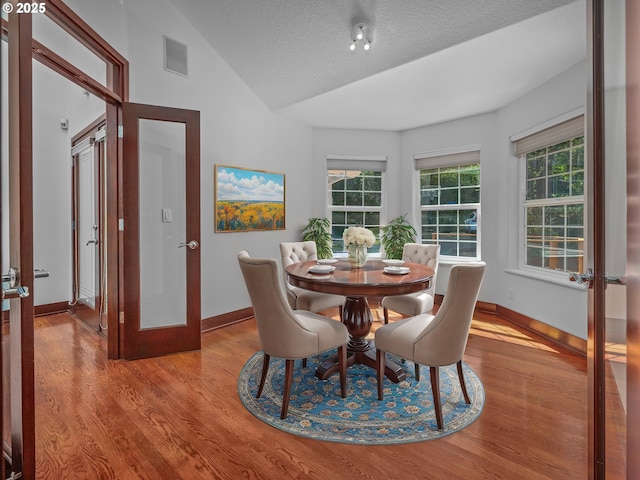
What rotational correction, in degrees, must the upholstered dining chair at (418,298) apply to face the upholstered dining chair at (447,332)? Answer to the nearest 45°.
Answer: approximately 45° to its left

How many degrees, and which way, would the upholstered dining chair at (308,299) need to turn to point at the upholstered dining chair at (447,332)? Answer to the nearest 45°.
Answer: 0° — it already faces it

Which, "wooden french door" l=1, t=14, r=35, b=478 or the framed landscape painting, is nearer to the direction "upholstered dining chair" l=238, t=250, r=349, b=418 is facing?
the framed landscape painting

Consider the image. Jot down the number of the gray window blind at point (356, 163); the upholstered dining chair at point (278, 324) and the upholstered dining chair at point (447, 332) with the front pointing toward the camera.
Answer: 1

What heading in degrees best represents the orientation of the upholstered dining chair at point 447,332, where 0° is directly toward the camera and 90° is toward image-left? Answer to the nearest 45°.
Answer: approximately 135°

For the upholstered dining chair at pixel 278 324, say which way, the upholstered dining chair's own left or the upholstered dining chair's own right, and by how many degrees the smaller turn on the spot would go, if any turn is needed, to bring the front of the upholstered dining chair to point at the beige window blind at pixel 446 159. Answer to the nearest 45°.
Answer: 0° — it already faces it

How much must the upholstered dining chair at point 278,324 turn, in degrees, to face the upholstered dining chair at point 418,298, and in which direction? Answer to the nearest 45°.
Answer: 0° — it already faces it

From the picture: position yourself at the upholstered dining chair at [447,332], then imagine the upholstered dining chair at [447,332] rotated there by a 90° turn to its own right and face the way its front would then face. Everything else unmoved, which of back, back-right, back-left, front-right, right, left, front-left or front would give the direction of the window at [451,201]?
front-left

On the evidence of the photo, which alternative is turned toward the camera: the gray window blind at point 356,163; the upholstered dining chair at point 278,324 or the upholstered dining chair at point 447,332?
the gray window blind

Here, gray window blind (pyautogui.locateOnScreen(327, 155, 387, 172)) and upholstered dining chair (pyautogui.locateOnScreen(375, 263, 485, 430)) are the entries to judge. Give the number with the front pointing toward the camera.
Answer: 1

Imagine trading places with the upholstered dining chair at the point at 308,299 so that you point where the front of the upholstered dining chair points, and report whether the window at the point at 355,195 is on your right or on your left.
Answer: on your left

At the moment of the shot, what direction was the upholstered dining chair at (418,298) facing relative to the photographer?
facing the viewer and to the left of the viewer

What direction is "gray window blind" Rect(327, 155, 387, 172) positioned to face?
toward the camera

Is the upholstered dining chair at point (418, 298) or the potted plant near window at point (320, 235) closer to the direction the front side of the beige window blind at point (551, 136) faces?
the upholstered dining chair
